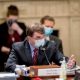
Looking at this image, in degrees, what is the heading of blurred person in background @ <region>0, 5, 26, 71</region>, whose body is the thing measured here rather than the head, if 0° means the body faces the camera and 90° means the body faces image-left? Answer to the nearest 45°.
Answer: approximately 0°

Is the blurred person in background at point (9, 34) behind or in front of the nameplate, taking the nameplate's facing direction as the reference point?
behind

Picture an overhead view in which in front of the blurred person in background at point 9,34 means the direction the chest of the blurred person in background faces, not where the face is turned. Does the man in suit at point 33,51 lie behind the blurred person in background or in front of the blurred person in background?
in front

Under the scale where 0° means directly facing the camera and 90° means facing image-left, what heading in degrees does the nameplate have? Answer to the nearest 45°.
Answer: approximately 0°

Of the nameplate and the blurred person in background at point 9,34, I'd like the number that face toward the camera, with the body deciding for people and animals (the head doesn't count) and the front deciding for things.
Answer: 2

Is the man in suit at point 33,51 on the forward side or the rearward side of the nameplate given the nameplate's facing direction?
on the rearward side

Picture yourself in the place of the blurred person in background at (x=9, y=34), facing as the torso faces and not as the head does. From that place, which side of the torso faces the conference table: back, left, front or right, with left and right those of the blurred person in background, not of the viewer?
front
